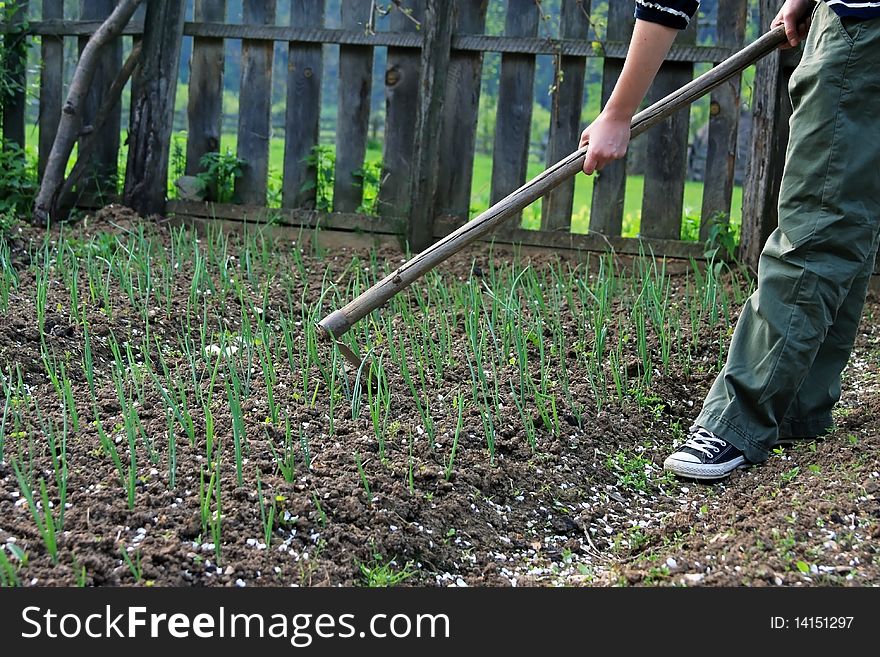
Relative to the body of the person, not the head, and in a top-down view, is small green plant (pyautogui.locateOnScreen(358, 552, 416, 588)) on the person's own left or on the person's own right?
on the person's own left

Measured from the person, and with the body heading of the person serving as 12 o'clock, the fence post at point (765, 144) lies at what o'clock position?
The fence post is roughly at 3 o'clock from the person.

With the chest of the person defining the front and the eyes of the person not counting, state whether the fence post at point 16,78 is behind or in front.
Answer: in front

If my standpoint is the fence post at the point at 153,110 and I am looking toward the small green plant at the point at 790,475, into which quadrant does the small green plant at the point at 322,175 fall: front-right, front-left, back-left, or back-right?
front-left

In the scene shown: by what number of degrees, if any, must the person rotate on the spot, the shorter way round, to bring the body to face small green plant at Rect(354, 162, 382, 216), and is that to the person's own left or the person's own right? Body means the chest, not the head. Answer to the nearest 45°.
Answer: approximately 45° to the person's own right

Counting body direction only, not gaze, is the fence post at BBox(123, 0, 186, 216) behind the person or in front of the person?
in front

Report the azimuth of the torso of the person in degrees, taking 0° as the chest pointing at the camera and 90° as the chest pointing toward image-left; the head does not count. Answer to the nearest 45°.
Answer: approximately 90°

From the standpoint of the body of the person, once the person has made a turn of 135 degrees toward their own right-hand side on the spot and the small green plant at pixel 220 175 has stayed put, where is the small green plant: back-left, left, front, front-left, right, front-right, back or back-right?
left

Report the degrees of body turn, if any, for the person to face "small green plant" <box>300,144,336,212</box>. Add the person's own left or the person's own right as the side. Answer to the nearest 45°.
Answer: approximately 45° to the person's own right
